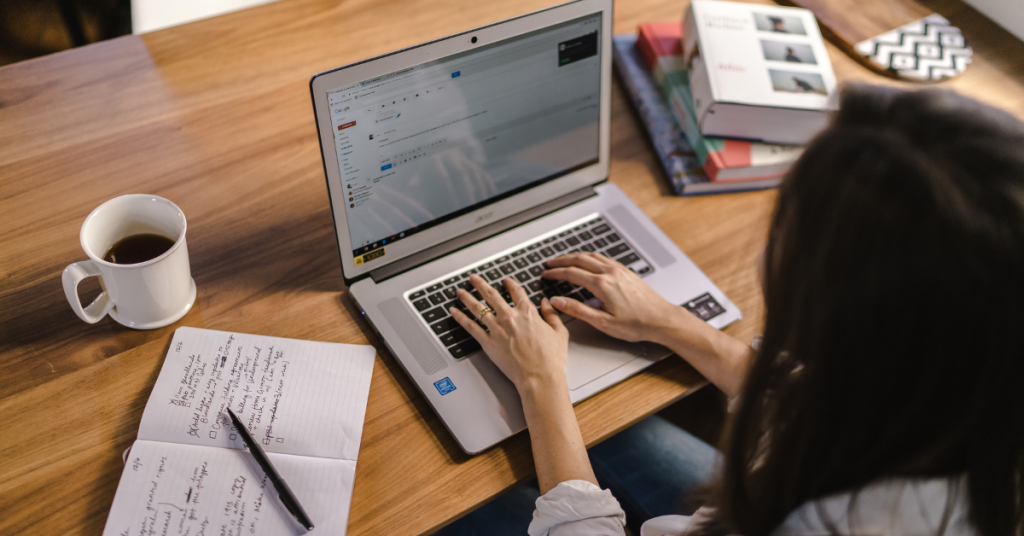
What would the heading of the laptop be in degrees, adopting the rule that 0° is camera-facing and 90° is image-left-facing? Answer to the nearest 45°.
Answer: approximately 315°

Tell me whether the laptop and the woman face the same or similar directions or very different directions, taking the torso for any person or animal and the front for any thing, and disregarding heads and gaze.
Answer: very different directions

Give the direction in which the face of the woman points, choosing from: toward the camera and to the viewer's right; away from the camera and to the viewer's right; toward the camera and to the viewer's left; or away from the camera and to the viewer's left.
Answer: away from the camera and to the viewer's left
